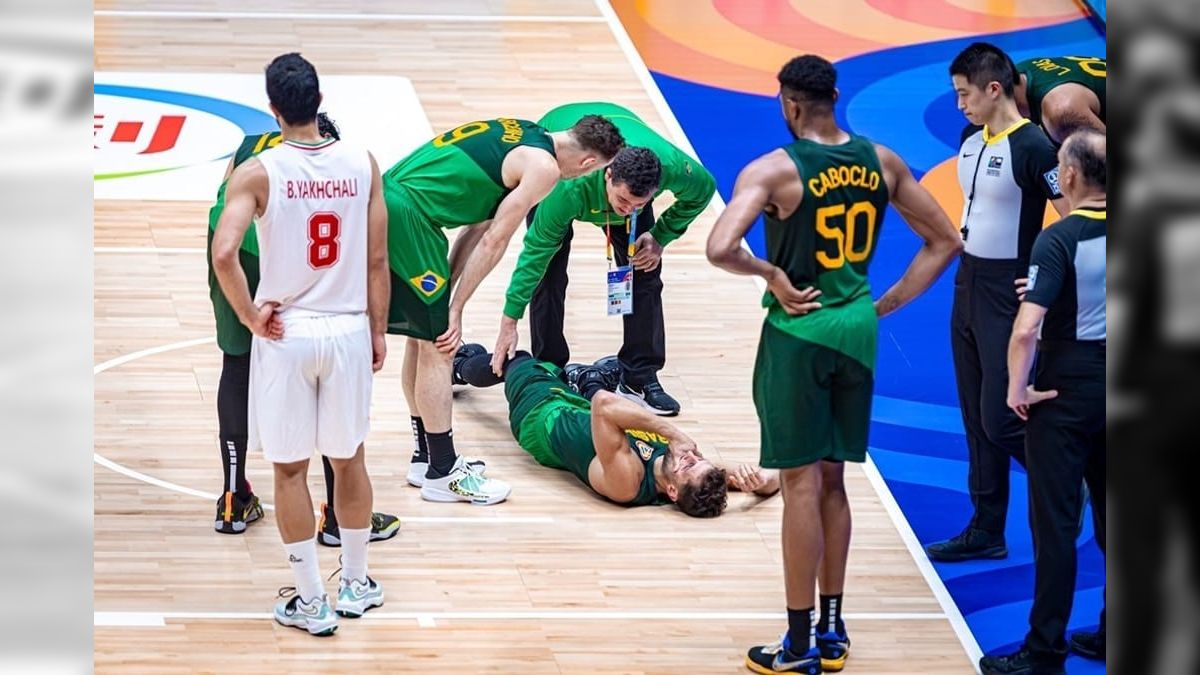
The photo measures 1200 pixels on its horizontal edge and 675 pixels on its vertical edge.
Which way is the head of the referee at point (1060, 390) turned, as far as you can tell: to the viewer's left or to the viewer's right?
to the viewer's left

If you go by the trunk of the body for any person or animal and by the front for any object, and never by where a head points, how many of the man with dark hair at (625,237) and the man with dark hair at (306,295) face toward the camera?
1

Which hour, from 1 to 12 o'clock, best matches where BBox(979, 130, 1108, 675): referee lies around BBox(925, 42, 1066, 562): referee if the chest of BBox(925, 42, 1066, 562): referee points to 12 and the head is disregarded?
BBox(979, 130, 1108, 675): referee is roughly at 10 o'clock from BBox(925, 42, 1066, 562): referee.

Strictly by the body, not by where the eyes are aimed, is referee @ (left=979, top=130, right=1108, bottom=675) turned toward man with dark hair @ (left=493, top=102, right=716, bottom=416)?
yes

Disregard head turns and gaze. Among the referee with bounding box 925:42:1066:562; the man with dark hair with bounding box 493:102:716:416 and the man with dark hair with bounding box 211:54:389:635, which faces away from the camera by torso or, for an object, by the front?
the man with dark hair with bounding box 211:54:389:635

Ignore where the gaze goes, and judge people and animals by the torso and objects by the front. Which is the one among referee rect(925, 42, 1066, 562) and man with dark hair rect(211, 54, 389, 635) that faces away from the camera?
the man with dark hair

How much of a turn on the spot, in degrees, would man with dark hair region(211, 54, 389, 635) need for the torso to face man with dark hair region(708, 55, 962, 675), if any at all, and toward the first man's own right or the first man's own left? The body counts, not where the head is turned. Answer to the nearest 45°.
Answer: approximately 90° to the first man's own right

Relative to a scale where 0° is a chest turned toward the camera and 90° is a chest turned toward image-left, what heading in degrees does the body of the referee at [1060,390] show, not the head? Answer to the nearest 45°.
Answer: approximately 135°

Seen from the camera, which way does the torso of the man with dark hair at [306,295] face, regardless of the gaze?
away from the camera

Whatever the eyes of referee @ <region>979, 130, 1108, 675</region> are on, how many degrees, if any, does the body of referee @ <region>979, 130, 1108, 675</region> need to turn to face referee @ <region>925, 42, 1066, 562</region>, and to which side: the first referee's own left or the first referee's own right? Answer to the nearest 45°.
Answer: approximately 45° to the first referee's own right

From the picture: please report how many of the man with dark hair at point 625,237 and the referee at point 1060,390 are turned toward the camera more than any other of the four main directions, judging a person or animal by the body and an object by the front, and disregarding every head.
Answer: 1

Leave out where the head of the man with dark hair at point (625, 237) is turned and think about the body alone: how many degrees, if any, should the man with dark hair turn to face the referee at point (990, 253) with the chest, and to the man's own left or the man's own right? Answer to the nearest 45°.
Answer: approximately 45° to the man's own left
